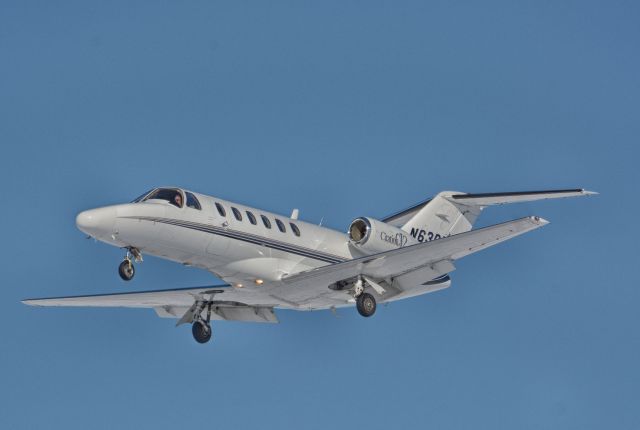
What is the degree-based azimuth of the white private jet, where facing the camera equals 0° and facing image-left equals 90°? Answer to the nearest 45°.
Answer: approximately 45°
